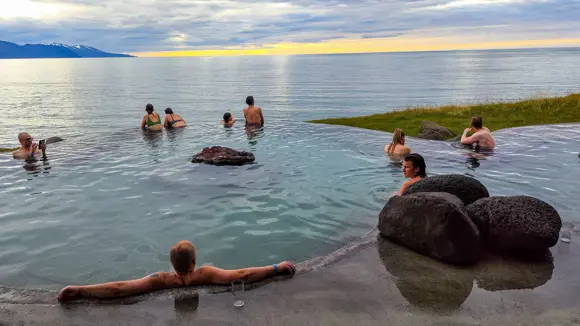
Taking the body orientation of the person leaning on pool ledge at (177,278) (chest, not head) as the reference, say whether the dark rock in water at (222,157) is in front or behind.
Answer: in front

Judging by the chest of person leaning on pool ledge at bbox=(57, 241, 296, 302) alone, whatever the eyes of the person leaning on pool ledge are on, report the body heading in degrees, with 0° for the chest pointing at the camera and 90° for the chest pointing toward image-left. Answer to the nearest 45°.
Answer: approximately 180°

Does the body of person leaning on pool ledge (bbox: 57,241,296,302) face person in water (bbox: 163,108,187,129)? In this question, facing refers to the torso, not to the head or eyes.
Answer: yes

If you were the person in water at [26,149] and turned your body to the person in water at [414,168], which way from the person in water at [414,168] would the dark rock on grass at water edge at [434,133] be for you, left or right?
left

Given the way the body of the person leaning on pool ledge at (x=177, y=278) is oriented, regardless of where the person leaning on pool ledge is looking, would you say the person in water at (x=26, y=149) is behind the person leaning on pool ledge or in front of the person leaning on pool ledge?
in front

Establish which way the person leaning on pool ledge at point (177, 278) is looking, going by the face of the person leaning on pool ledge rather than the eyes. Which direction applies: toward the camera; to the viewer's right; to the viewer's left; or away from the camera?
away from the camera

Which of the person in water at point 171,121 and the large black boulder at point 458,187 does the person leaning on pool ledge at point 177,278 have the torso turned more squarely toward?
the person in water

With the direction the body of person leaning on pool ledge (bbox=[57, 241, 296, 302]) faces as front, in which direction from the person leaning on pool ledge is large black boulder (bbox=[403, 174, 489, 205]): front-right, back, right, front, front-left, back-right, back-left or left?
right

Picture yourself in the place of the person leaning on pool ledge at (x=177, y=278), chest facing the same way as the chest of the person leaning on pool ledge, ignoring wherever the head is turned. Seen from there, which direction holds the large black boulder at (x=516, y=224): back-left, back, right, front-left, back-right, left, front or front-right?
right

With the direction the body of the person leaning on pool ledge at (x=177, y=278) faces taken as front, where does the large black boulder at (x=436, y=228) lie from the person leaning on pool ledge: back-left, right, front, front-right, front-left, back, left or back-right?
right
